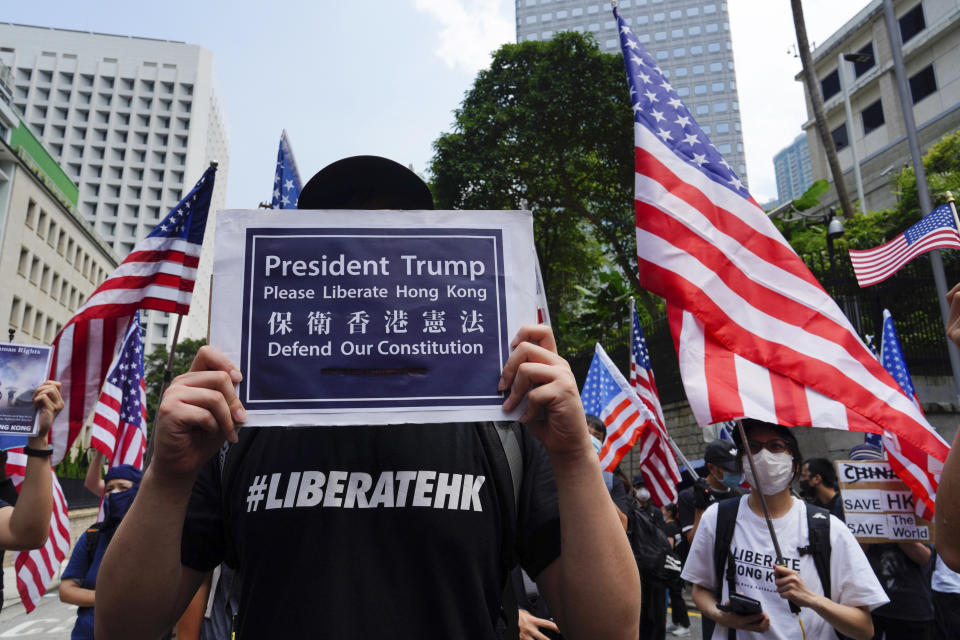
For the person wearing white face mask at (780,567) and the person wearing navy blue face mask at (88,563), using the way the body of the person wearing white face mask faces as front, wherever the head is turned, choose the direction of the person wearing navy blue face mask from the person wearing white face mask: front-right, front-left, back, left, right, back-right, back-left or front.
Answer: right

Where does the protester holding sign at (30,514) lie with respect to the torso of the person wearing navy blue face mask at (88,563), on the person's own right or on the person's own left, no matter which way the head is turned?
on the person's own right

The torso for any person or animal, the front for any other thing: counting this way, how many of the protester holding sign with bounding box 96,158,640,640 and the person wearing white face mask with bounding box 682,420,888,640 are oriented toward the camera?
2
